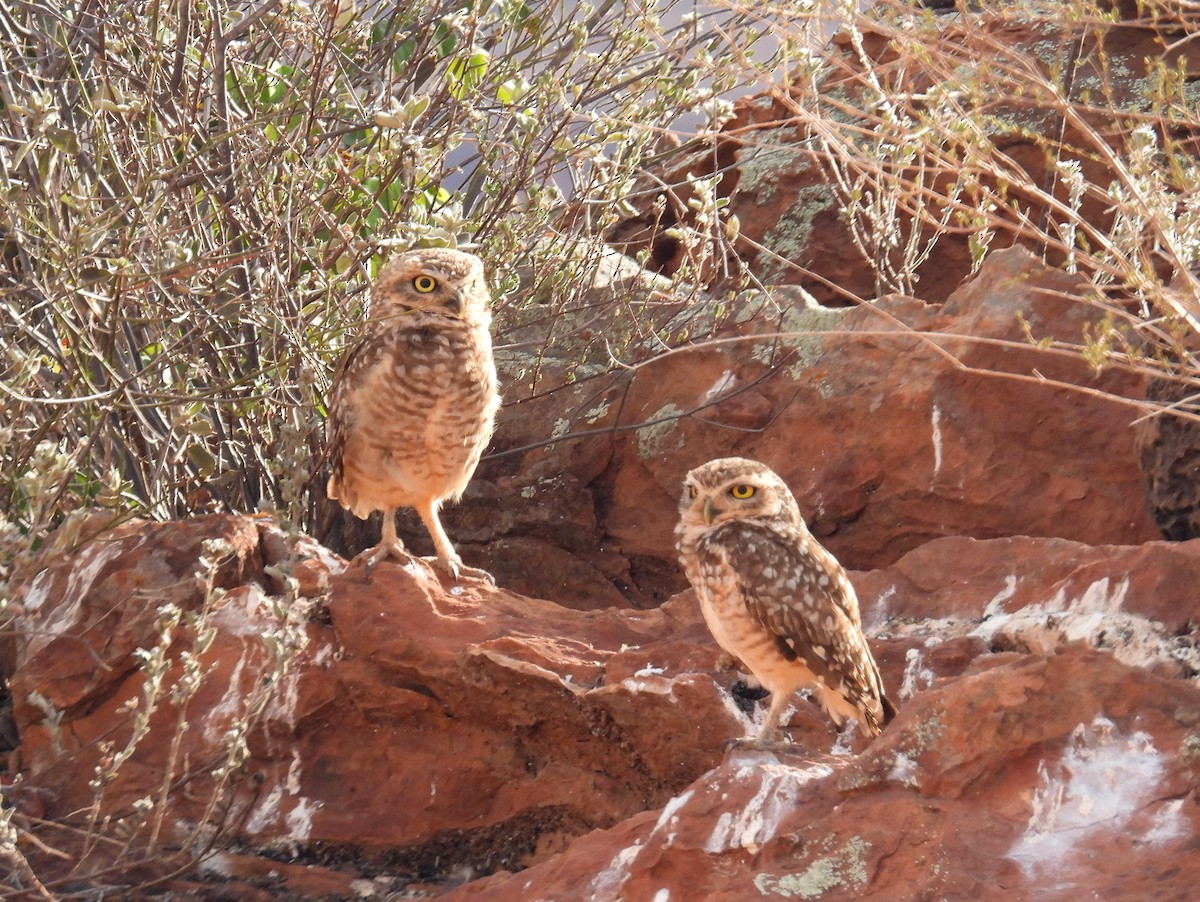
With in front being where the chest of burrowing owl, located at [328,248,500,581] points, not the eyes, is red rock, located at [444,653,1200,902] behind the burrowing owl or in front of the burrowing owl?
in front

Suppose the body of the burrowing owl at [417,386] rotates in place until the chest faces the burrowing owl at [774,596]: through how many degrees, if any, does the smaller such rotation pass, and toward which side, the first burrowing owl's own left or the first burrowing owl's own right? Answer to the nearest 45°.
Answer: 0° — it already faces it

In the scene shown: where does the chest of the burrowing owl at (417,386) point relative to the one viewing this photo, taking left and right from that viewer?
facing the viewer and to the right of the viewer
